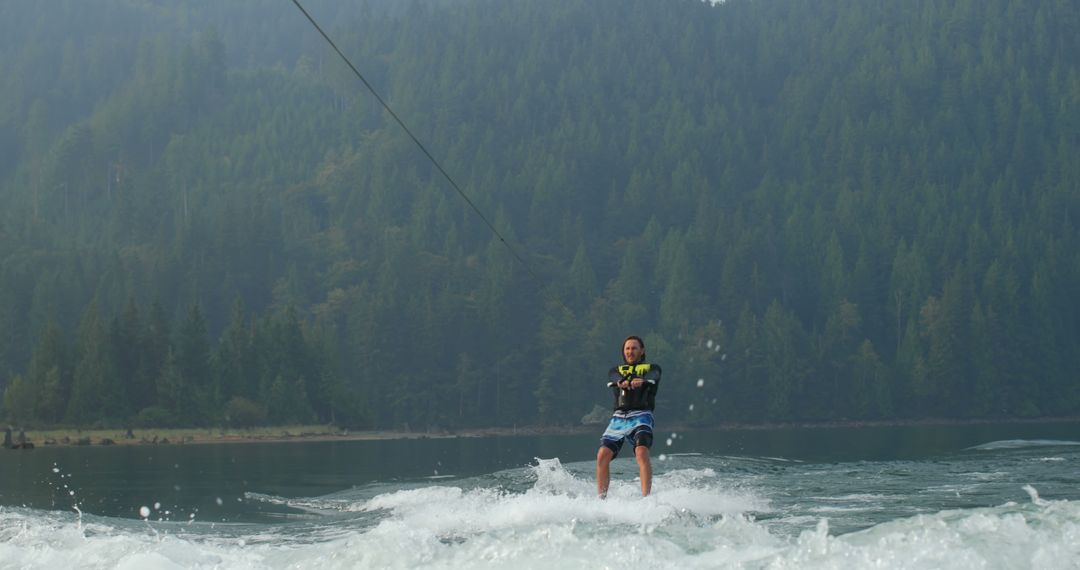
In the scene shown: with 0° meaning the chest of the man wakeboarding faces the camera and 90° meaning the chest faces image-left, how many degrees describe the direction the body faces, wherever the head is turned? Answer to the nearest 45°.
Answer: approximately 0°
